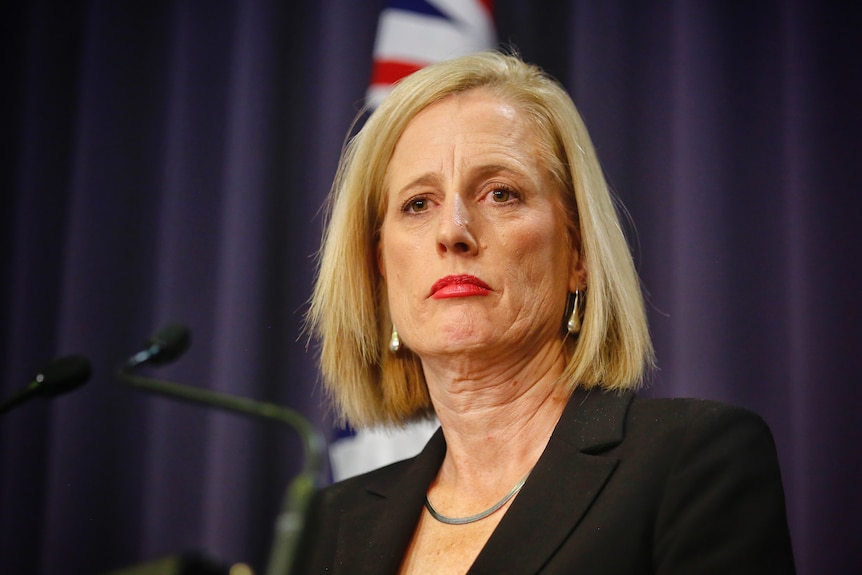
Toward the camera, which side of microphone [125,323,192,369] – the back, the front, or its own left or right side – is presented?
right

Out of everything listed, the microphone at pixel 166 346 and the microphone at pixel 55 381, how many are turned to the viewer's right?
2

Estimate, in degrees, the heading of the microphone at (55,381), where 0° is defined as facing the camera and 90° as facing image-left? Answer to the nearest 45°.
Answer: approximately 270°

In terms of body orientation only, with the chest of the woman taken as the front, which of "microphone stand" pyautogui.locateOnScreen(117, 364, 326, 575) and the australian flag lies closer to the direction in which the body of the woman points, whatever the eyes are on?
the microphone stand

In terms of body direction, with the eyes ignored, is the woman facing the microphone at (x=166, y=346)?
yes

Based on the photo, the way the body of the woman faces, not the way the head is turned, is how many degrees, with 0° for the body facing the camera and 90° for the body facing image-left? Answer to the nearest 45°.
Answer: approximately 45°

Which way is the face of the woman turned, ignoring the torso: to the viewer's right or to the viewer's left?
to the viewer's left

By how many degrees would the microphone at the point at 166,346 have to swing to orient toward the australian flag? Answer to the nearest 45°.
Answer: approximately 45° to its left
